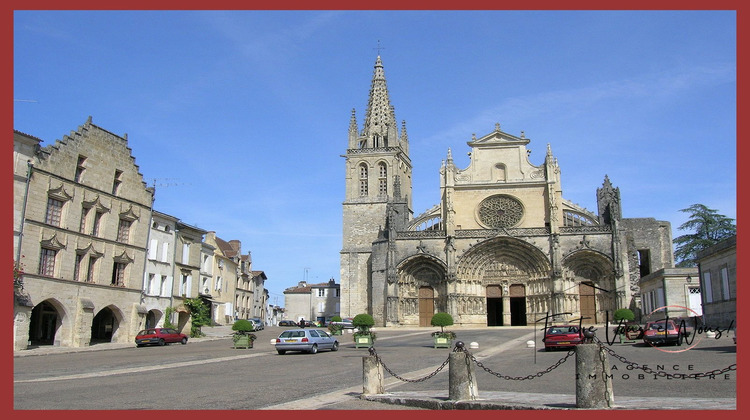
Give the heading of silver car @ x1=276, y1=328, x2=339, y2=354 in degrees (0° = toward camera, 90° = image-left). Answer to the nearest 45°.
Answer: approximately 225°

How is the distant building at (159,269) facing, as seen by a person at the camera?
facing the viewer and to the right of the viewer

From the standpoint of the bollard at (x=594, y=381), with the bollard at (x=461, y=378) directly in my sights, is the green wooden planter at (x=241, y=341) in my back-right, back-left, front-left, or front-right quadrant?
front-right

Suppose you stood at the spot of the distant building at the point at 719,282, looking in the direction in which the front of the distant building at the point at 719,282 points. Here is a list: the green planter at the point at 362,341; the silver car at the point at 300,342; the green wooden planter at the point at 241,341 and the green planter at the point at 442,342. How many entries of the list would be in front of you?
4

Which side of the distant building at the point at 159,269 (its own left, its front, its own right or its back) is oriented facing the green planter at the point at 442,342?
front

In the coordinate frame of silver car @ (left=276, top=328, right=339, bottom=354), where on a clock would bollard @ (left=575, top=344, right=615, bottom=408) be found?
The bollard is roughly at 4 o'clock from the silver car.

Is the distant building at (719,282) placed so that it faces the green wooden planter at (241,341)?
yes

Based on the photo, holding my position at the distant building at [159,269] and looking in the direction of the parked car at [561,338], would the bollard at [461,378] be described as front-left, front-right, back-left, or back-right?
front-right

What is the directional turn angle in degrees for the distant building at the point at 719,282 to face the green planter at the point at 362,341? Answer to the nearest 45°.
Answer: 0° — it already faces it

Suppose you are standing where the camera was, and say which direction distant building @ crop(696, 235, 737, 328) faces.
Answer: facing the viewer and to the left of the viewer

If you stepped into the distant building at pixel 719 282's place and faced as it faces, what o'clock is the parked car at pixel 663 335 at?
The parked car is roughly at 11 o'clock from the distant building.

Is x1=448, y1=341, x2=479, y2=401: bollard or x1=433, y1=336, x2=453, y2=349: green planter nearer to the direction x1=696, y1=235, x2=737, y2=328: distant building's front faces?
the green planter

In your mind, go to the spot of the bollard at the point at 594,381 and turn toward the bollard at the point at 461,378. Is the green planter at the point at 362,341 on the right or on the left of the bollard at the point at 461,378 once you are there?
right

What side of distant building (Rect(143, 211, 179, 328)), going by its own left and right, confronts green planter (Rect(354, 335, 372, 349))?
front

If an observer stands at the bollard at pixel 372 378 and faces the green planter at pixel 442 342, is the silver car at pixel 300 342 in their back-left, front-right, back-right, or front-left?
front-left

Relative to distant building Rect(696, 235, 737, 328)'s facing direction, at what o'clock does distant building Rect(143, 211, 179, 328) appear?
distant building Rect(143, 211, 179, 328) is roughly at 1 o'clock from distant building Rect(696, 235, 737, 328).

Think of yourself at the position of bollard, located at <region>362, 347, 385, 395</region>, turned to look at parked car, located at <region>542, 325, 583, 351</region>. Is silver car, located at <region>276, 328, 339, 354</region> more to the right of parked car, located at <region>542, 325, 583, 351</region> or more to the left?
left

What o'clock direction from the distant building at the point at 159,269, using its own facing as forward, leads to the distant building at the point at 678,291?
the distant building at the point at 678,291 is roughly at 11 o'clock from the distant building at the point at 159,269.

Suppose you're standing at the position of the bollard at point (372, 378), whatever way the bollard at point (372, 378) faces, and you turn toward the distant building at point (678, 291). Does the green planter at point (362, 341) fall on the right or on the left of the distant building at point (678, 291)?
left
